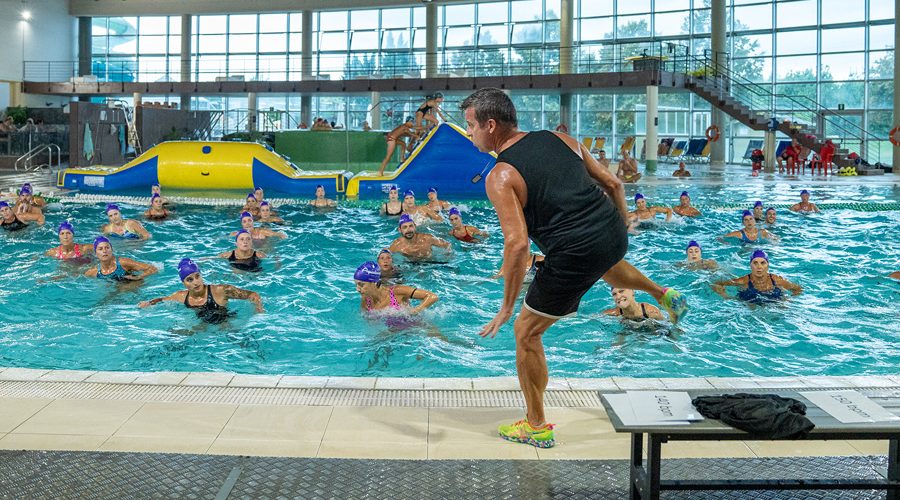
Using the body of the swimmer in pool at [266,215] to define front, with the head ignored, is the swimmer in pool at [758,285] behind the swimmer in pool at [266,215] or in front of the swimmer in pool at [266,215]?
in front

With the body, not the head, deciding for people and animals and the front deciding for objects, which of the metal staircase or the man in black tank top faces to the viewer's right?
the metal staircase

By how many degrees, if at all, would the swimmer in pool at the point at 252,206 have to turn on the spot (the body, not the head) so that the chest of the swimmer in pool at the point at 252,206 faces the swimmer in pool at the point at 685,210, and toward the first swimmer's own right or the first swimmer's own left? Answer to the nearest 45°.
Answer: approximately 90° to the first swimmer's own left

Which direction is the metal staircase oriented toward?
to the viewer's right

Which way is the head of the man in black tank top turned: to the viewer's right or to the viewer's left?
to the viewer's left

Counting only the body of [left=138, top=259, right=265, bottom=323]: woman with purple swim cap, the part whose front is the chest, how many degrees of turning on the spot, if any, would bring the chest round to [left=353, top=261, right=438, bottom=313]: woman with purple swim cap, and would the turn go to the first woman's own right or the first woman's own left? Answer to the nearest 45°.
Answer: approximately 90° to the first woman's own left

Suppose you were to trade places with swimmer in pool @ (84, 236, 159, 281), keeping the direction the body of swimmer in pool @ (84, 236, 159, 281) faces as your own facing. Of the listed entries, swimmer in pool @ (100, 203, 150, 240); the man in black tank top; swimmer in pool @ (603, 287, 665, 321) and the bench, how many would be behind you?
1

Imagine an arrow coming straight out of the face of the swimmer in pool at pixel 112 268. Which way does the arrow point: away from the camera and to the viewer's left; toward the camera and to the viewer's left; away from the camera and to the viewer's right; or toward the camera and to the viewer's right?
toward the camera and to the viewer's right

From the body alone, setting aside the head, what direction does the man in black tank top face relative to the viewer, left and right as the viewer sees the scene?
facing away from the viewer and to the left of the viewer
